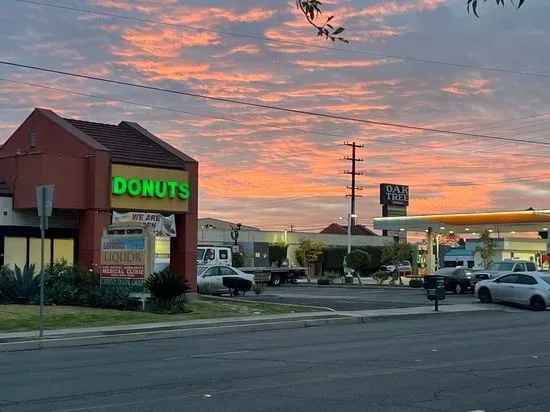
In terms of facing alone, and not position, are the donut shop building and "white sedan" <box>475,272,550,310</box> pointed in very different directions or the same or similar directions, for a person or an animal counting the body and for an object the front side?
very different directions

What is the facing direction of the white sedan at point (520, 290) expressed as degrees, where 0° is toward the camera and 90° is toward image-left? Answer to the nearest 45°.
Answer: approximately 135°

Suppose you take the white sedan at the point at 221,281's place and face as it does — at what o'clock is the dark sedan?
The dark sedan is roughly at 5 o'clock from the white sedan.

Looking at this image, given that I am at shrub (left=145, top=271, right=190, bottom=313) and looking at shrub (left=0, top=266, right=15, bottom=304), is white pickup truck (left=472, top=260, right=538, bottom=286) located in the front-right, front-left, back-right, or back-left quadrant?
back-right

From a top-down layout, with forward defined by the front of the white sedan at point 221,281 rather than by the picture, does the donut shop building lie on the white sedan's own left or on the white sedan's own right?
on the white sedan's own left

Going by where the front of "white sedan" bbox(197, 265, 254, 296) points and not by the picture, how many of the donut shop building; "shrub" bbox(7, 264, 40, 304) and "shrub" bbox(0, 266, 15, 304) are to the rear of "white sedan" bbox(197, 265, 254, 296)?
0

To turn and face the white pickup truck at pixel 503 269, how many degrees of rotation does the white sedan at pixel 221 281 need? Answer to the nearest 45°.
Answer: approximately 180°

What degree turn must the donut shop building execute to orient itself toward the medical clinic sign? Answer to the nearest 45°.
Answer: approximately 45° to its right

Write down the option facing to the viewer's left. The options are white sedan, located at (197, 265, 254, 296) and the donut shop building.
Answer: the white sedan

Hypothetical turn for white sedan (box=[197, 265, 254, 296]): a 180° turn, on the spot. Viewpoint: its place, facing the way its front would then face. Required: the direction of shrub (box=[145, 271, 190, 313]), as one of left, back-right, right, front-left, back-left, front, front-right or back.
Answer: right

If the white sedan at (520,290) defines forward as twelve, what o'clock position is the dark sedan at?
The dark sedan is roughly at 1 o'clock from the white sedan.

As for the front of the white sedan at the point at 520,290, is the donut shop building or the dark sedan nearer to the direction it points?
the dark sedan

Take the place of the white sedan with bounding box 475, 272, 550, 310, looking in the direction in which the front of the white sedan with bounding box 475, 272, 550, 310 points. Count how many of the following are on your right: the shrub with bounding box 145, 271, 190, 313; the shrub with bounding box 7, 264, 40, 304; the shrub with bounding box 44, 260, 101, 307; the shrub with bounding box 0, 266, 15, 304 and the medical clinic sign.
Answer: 0

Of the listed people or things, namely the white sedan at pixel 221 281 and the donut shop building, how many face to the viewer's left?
1

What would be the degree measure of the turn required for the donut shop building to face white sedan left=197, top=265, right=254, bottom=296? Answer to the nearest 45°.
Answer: approximately 90° to its left

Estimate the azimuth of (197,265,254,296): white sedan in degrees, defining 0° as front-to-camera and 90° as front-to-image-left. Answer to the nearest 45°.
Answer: approximately 90°
